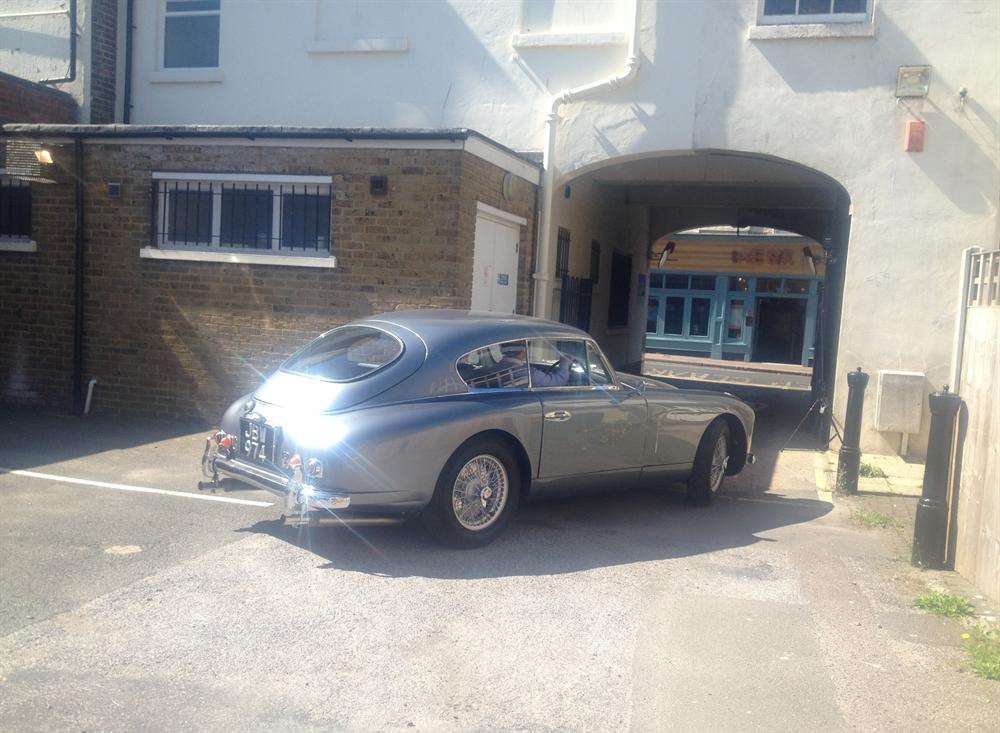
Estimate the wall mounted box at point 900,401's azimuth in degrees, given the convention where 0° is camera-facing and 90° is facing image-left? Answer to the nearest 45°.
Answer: approximately 0°

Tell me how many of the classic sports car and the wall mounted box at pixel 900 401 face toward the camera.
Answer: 1

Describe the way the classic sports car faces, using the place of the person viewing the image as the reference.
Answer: facing away from the viewer and to the right of the viewer

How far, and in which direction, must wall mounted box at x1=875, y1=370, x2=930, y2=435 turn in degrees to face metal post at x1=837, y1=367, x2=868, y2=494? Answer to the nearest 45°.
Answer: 0° — it already faces it

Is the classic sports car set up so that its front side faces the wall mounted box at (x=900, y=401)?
yes

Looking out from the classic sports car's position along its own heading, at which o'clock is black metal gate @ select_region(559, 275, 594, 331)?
The black metal gate is roughly at 11 o'clock from the classic sports car.

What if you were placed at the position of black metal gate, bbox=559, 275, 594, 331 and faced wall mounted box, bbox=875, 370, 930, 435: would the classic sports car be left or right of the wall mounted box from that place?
right

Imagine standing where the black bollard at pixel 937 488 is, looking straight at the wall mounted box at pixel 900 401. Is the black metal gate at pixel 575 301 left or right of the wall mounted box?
left

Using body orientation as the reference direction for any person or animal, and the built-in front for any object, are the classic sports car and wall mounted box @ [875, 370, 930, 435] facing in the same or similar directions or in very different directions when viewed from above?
very different directions
